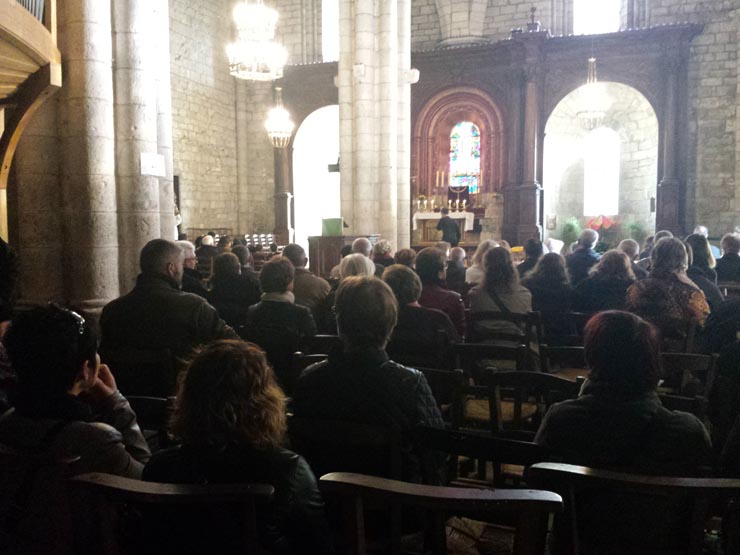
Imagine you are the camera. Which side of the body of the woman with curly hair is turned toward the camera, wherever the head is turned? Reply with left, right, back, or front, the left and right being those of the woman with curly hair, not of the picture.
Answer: back

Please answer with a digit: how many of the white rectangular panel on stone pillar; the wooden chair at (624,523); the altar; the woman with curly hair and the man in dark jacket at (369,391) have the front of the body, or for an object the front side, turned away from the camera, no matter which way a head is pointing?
3

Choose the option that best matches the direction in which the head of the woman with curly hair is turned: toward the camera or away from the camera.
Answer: away from the camera

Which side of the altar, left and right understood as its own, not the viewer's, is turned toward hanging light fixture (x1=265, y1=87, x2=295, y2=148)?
right

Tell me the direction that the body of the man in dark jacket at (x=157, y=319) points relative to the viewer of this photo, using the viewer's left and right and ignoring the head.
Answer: facing away from the viewer and to the right of the viewer

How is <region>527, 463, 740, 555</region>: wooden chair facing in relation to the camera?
away from the camera

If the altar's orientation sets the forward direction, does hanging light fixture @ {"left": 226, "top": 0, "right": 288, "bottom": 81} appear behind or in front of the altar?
in front

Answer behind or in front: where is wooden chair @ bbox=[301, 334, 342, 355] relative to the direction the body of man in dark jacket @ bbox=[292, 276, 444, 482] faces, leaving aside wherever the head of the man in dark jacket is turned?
in front

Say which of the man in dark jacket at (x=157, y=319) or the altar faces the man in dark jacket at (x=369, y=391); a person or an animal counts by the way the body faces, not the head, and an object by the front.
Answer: the altar

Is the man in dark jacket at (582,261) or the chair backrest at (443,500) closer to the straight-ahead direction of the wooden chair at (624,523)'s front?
the man in dark jacket

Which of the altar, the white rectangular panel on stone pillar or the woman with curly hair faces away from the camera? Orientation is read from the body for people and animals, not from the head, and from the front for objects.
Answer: the woman with curly hair

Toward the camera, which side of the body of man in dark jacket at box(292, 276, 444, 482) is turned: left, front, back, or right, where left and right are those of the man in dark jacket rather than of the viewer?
back

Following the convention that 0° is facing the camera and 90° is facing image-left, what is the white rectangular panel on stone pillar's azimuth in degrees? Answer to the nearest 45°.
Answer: approximately 0°

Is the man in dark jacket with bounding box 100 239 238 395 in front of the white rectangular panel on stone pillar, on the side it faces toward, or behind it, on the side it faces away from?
in front

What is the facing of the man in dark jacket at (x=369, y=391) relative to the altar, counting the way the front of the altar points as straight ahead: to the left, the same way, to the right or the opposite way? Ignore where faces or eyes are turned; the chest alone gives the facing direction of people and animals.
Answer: the opposite way
